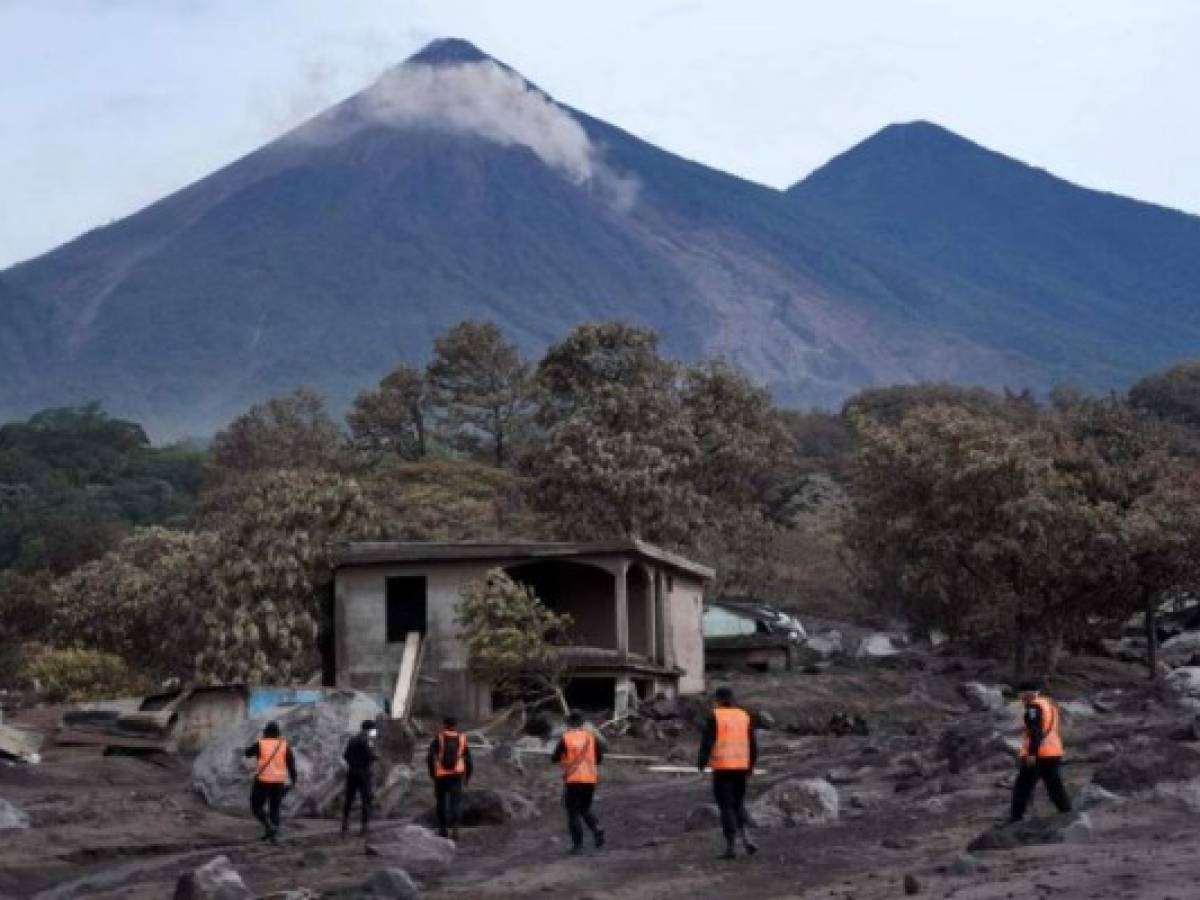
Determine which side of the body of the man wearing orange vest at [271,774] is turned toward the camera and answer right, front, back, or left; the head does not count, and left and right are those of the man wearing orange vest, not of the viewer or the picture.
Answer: back

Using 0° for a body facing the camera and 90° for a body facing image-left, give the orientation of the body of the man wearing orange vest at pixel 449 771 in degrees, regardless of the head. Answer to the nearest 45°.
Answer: approximately 180°

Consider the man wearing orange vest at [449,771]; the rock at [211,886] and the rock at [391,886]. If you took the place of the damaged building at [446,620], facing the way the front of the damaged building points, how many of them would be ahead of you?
3

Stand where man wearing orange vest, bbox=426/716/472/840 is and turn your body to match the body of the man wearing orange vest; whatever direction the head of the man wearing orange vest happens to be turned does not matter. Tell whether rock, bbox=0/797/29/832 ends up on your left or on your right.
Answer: on your left

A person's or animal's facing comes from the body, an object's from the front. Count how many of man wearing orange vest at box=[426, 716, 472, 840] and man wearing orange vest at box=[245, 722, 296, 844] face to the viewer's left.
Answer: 0

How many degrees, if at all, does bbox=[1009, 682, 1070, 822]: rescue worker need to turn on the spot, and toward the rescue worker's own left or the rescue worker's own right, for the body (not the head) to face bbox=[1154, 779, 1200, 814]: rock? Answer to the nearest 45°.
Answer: approximately 135° to the rescue worker's own right

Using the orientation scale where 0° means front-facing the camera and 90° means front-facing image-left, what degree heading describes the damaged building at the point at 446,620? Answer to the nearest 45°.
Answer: approximately 0°

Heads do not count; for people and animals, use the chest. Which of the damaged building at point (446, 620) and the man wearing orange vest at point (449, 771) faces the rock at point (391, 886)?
the damaged building

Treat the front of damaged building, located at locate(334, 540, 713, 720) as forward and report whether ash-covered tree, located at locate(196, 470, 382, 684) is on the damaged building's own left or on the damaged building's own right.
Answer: on the damaged building's own right

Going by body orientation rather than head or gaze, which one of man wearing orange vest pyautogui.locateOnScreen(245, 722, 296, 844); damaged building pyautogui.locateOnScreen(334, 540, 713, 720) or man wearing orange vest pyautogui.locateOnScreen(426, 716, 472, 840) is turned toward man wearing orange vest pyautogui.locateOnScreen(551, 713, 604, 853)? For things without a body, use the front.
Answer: the damaged building
